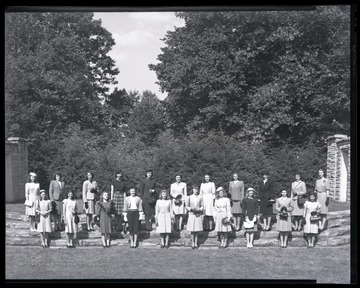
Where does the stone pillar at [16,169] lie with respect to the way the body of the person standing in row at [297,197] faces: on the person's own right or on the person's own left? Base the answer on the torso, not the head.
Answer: on the person's own right

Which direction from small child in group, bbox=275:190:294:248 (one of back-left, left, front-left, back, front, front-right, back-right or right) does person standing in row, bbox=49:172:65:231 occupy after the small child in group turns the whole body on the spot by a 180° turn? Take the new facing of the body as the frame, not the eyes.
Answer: left

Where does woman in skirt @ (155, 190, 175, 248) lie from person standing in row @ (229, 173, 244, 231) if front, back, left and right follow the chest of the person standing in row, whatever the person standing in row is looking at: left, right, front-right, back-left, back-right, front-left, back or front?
right

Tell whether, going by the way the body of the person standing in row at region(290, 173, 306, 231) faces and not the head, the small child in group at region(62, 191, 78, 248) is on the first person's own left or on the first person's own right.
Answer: on the first person's own right

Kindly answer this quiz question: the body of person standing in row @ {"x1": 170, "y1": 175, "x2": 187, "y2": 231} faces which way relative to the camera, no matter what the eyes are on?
toward the camera

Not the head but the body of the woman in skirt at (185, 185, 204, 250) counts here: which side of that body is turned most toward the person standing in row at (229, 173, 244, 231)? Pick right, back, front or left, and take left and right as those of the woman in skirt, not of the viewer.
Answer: left

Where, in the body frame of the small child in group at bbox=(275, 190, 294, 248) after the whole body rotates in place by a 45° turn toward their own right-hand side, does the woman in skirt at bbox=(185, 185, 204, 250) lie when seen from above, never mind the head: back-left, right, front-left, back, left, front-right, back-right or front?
front-right

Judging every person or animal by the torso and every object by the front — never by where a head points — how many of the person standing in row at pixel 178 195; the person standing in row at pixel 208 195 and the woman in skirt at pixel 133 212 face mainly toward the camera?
3

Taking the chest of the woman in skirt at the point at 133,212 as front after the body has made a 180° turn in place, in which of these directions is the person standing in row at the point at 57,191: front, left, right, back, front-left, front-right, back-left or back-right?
left

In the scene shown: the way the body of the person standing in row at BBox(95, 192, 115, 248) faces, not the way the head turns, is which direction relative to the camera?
toward the camera

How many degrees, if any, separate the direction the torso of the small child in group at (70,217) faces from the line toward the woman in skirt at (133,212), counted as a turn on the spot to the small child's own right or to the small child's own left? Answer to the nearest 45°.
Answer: approximately 90° to the small child's own left

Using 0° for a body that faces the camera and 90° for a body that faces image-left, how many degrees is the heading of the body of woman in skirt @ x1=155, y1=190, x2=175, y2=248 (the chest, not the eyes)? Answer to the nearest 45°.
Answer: approximately 0°

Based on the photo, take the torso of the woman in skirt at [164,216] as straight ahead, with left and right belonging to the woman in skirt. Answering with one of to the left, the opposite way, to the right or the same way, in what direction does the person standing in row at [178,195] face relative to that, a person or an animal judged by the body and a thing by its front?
the same way

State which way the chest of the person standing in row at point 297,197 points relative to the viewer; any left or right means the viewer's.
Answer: facing the viewer
